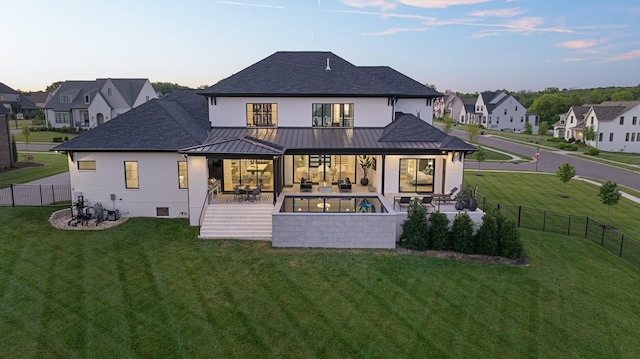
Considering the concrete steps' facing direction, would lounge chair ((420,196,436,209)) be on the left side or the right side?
on its left

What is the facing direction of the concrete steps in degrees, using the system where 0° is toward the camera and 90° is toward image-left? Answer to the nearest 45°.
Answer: approximately 0°

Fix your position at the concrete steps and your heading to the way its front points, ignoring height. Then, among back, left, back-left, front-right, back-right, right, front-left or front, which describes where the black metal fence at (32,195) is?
back-right

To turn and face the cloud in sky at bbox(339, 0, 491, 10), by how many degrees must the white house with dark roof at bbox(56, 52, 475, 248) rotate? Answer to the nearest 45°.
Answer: approximately 45° to its right

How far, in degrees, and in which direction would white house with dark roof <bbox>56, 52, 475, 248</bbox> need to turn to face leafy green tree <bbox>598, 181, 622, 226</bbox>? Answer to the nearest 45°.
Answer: approximately 90° to its right

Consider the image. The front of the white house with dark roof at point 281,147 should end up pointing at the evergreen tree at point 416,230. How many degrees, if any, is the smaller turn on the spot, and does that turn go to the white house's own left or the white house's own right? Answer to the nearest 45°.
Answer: approximately 135° to the white house's own right

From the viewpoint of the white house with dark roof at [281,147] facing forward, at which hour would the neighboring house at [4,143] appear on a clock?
The neighboring house is roughly at 10 o'clock from the white house with dark roof.

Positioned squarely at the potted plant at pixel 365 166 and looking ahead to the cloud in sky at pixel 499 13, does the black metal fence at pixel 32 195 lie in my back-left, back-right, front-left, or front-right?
back-left

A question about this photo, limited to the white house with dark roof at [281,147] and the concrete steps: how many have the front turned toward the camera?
1

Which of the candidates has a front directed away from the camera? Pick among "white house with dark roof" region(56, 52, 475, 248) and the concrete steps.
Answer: the white house with dark roof

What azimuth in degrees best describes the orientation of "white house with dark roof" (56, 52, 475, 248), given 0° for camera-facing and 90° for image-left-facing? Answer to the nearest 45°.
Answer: approximately 180°

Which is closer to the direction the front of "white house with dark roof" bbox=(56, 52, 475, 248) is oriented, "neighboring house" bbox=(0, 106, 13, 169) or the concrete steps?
the neighboring house

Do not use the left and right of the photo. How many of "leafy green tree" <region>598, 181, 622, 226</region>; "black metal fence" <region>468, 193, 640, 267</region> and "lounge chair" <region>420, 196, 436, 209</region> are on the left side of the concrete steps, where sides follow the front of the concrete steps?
3

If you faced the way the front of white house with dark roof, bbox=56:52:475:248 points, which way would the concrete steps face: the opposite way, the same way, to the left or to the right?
the opposite way

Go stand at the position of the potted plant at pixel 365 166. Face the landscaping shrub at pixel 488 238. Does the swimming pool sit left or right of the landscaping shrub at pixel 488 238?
right

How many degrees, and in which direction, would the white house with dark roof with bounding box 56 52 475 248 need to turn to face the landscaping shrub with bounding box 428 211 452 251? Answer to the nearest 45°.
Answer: approximately 135° to its right
